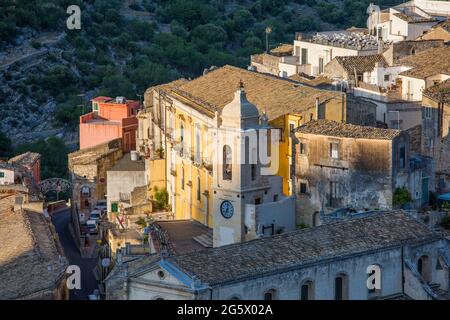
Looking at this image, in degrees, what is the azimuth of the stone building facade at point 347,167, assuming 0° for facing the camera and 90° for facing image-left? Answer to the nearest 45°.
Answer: approximately 0°

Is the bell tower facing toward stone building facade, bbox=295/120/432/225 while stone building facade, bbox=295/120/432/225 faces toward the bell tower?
no

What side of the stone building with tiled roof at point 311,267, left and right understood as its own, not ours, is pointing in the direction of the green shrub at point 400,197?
back

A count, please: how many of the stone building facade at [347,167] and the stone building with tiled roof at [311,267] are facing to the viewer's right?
0

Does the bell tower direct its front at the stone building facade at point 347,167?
no

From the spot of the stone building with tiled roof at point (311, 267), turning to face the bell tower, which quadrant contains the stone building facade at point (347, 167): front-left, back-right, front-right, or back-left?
front-right

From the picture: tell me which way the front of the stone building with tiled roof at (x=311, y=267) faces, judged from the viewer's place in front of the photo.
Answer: facing the viewer and to the left of the viewer

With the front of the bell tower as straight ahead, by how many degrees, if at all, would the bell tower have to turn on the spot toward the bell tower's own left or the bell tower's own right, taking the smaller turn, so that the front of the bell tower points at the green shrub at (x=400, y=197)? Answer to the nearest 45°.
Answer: approximately 135° to the bell tower's own left

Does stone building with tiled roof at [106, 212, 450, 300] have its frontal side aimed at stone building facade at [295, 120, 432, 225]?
no

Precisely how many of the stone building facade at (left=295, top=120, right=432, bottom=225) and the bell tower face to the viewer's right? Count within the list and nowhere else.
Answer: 0

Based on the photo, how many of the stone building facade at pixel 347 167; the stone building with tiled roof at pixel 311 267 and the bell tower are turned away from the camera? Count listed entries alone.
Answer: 0

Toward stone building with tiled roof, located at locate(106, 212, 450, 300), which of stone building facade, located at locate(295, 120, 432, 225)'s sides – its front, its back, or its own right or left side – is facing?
front

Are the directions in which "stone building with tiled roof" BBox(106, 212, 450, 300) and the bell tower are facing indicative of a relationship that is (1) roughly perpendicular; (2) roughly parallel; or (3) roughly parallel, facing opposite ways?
roughly parallel
